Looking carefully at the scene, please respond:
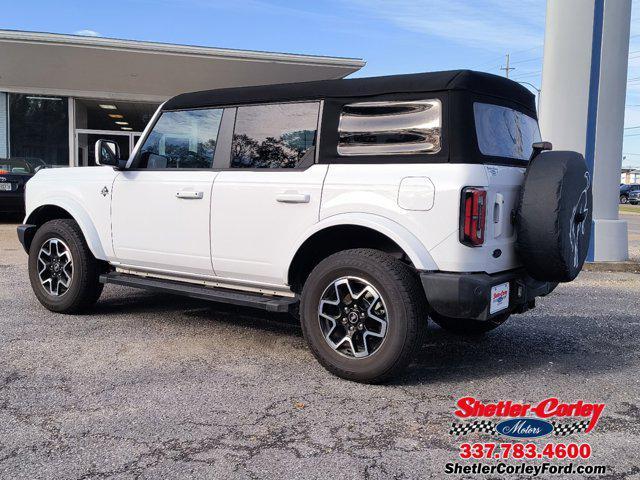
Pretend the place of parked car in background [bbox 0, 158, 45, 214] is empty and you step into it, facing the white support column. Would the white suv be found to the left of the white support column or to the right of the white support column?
right

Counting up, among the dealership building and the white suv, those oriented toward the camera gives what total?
1

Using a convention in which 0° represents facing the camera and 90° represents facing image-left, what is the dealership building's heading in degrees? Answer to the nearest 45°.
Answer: approximately 0°

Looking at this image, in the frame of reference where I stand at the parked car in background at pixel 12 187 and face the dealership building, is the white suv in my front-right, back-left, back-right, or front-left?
back-right

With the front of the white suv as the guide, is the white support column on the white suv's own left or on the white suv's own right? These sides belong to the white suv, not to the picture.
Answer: on the white suv's own right

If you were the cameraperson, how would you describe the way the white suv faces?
facing away from the viewer and to the left of the viewer
